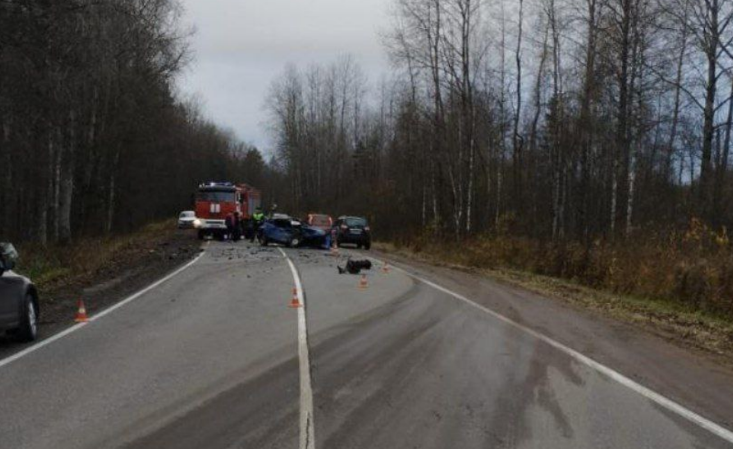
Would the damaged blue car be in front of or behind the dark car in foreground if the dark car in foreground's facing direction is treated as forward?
in front

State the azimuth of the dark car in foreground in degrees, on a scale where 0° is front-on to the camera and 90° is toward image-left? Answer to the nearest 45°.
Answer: approximately 225°

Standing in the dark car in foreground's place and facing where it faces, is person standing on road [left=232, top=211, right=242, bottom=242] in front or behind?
in front

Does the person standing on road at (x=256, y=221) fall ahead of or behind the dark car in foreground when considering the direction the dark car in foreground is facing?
ahead
